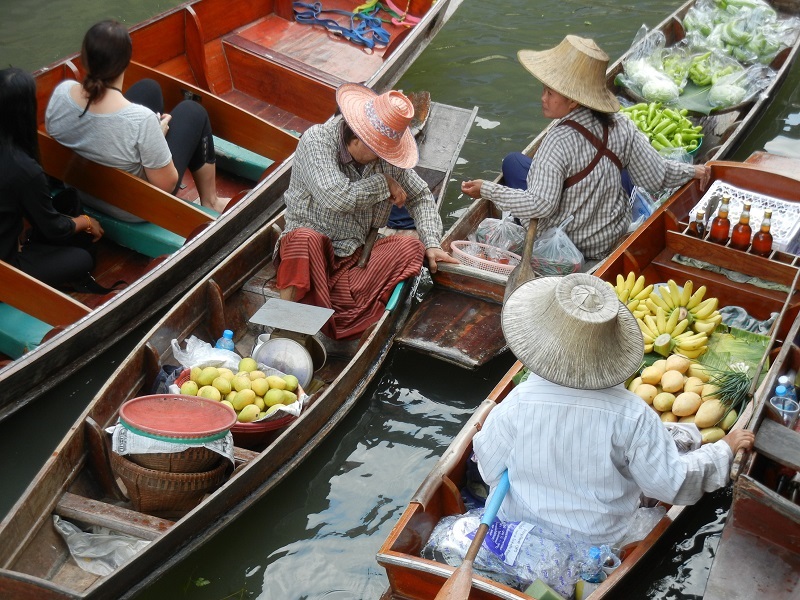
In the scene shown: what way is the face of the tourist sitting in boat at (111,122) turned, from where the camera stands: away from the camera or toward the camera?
away from the camera

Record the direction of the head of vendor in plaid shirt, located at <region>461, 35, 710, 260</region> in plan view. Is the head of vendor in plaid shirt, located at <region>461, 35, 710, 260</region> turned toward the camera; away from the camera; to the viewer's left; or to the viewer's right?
to the viewer's left

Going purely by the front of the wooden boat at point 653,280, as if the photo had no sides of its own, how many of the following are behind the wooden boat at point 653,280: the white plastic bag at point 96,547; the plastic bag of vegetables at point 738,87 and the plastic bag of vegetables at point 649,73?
1

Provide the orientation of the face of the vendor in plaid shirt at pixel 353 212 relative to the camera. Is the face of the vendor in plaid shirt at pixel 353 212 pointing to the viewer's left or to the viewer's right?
to the viewer's right

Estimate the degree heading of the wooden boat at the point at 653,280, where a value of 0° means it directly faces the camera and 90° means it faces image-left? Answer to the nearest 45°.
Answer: approximately 225°

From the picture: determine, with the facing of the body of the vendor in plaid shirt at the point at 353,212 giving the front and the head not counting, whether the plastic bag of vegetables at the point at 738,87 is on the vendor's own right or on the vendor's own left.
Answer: on the vendor's own left

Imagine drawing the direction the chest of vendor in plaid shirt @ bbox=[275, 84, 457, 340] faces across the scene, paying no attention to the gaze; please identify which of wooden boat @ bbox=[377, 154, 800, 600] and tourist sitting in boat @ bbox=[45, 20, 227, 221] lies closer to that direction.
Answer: the wooden boat

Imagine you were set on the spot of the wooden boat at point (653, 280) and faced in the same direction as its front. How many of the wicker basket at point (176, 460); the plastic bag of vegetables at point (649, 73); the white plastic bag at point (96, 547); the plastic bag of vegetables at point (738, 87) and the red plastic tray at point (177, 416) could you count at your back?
3

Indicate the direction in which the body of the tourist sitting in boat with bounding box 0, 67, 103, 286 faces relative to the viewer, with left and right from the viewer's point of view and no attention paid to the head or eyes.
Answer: facing away from the viewer and to the right of the viewer

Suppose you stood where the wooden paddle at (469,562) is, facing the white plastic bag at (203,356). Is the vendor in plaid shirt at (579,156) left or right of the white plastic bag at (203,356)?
right

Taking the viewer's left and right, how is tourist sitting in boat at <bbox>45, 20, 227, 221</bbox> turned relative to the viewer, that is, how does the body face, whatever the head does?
facing away from the viewer and to the right of the viewer

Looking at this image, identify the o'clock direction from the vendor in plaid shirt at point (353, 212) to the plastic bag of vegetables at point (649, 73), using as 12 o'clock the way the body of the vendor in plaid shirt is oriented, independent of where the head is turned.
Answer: The plastic bag of vegetables is roughly at 9 o'clock from the vendor in plaid shirt.

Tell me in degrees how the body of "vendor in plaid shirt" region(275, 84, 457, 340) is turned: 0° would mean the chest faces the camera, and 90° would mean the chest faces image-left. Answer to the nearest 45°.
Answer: approximately 315°
